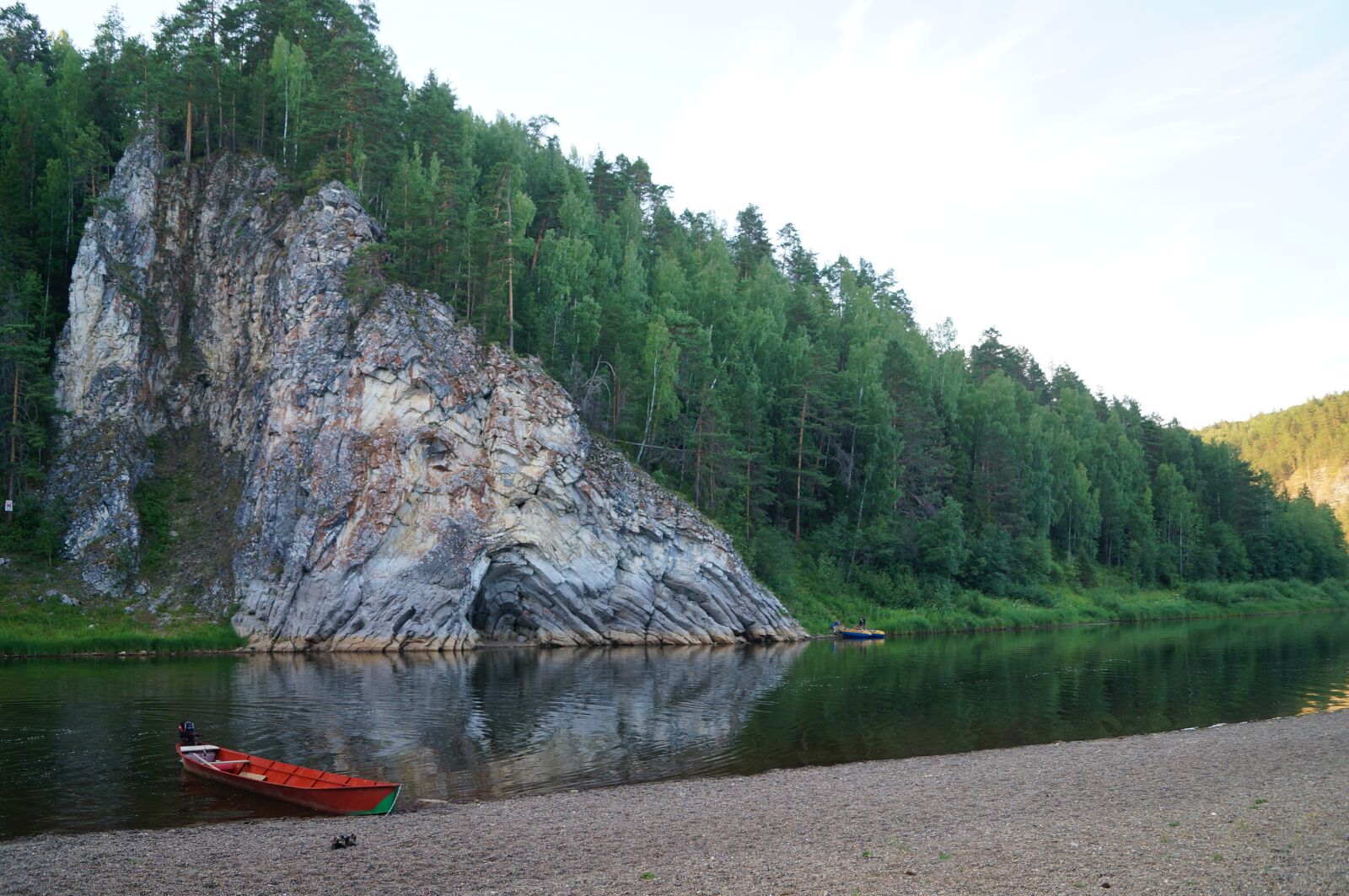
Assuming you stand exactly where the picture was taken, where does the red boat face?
facing the viewer and to the right of the viewer
